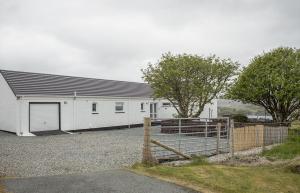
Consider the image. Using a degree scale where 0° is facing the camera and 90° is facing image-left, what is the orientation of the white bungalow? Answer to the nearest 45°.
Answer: approximately 315°

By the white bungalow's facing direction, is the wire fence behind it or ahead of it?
ahead

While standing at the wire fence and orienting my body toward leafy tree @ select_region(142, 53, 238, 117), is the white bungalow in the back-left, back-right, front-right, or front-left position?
front-left

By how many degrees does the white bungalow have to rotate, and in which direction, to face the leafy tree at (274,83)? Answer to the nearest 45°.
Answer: approximately 45° to its left

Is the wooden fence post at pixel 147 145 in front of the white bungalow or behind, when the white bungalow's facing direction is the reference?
in front

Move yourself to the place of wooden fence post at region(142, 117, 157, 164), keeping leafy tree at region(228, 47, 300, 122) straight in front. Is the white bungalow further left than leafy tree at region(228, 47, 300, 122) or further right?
left

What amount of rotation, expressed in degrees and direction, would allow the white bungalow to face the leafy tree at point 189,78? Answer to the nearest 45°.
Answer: approximately 45° to its left
